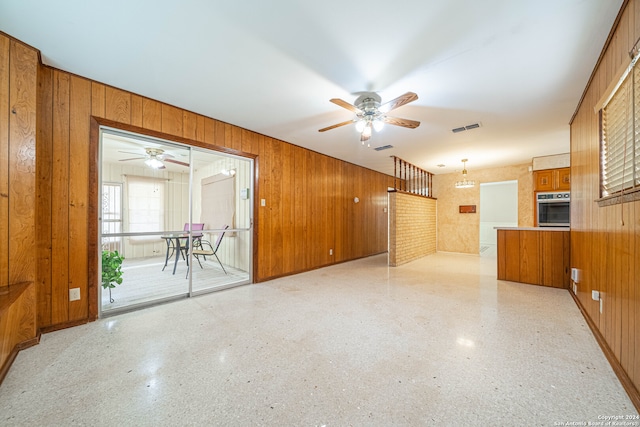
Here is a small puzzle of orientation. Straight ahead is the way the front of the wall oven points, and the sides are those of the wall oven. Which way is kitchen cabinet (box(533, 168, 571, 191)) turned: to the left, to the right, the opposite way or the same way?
the same way

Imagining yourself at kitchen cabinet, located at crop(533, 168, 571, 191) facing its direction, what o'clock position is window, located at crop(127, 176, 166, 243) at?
The window is roughly at 1 o'clock from the kitchen cabinet.

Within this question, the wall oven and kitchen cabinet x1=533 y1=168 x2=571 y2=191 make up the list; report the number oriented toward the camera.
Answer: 2

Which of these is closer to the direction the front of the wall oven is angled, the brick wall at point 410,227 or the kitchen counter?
the kitchen counter

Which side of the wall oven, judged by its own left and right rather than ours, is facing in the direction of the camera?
front

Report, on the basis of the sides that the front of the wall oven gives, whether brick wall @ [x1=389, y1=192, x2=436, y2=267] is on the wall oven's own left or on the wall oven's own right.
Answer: on the wall oven's own right

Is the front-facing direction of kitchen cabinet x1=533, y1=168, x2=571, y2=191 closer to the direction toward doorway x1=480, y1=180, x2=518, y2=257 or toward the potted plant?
the potted plant

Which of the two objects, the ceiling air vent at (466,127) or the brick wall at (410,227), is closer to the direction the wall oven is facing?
the ceiling air vent

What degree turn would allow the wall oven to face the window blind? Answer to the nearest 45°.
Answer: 0° — it already faces it

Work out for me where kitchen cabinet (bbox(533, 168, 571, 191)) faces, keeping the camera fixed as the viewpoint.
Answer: facing the viewer

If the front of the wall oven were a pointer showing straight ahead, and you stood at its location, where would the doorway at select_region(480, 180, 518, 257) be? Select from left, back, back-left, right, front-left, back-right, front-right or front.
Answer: back-right

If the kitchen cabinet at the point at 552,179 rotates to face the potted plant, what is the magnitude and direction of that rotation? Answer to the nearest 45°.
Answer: approximately 45° to its right

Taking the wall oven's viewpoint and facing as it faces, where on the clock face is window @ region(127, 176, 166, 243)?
The window is roughly at 1 o'clock from the wall oven.

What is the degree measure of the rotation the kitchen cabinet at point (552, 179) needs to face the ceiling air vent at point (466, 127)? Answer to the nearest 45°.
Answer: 0° — it already faces it

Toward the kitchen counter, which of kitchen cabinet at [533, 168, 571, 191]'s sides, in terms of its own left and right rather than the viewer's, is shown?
front

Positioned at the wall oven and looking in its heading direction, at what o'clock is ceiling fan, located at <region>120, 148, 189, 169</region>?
The ceiling fan is roughly at 1 o'clock from the wall oven.
